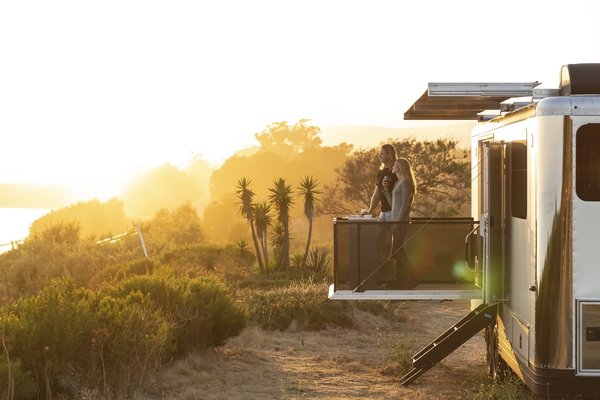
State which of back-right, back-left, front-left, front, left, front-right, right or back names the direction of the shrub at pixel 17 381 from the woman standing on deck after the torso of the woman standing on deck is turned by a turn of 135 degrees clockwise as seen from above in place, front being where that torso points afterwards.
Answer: back

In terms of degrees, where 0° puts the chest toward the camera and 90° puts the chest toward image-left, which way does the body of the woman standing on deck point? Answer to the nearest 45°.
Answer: approximately 90°

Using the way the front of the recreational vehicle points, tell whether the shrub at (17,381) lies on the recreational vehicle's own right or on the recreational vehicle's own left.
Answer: on the recreational vehicle's own right

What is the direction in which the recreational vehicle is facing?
toward the camera

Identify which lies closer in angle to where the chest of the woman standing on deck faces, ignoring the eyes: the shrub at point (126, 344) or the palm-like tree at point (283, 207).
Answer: the shrub

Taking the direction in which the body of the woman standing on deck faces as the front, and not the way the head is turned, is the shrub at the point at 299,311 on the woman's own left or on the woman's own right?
on the woman's own right

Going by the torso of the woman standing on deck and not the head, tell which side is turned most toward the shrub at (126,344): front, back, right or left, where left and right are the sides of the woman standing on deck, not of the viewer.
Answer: front

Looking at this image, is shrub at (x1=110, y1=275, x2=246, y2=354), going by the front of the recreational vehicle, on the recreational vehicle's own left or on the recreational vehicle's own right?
on the recreational vehicle's own right

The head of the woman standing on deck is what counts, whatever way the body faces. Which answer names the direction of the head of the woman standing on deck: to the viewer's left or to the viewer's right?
to the viewer's left

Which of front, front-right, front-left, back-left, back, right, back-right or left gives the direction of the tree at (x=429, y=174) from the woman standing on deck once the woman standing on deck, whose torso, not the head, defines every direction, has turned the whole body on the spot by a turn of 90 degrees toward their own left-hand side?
back
